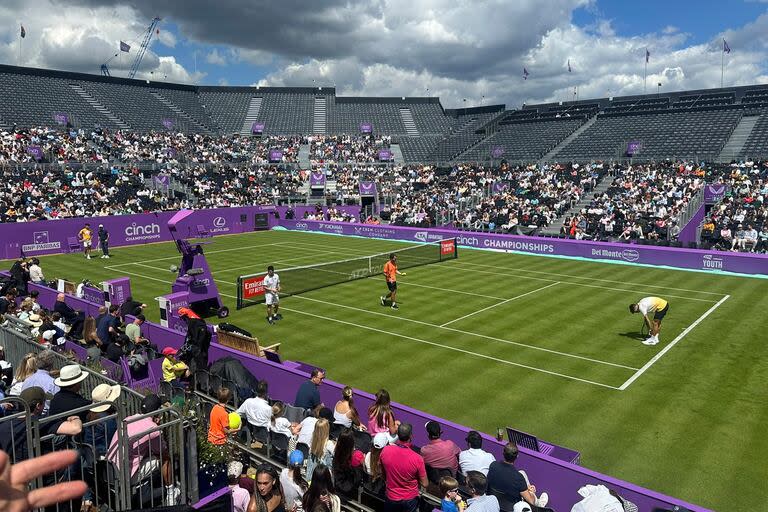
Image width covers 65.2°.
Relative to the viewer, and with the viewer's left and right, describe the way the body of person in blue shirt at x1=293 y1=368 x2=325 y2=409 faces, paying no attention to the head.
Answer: facing away from the viewer and to the right of the viewer

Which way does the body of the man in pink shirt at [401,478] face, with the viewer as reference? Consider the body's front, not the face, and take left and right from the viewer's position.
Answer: facing away from the viewer

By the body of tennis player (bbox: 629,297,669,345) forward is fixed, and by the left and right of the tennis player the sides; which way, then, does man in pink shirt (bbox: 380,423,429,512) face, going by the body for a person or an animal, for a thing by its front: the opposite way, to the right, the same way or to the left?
to the right

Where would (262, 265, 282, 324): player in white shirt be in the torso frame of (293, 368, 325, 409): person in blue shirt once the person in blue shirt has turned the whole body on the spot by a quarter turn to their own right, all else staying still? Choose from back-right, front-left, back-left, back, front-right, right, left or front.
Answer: back-left

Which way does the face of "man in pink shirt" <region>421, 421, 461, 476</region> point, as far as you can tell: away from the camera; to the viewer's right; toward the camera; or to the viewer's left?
away from the camera

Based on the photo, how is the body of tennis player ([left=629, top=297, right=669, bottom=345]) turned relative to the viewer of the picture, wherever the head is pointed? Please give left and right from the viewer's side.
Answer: facing to the left of the viewer

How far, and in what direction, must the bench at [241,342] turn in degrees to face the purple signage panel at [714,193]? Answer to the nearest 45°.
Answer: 0° — it already faces it

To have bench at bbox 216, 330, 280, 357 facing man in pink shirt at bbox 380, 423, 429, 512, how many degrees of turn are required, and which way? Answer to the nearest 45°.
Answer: approximately 135° to its right

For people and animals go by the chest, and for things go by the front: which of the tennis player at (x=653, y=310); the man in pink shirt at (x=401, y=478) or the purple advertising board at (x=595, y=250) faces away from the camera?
the man in pink shirt

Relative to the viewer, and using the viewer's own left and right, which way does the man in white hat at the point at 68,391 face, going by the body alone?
facing away from the viewer and to the right of the viewer

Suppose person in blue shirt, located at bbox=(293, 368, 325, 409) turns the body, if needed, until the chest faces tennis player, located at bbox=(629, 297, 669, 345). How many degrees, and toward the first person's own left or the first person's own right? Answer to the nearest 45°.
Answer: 0° — they already face them

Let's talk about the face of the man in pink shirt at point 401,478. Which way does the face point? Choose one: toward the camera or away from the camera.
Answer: away from the camera
